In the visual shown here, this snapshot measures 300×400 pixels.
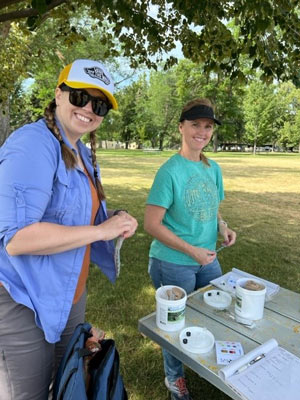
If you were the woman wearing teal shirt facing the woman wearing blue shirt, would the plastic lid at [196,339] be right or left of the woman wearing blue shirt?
left

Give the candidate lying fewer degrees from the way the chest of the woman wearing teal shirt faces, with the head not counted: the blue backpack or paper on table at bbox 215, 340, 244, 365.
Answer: the paper on table
